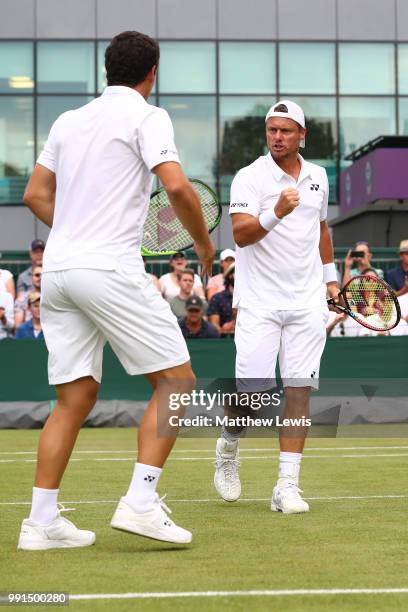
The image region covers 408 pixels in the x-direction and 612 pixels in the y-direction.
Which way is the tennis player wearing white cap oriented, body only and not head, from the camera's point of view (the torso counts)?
toward the camera

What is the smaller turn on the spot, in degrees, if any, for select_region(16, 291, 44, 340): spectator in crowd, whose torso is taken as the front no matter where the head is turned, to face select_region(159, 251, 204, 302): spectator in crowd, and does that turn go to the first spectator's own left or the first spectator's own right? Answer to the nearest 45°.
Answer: approximately 90° to the first spectator's own left

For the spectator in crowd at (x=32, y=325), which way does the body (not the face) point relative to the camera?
toward the camera

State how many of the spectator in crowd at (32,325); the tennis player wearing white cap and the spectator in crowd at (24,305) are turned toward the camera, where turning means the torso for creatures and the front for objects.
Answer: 3

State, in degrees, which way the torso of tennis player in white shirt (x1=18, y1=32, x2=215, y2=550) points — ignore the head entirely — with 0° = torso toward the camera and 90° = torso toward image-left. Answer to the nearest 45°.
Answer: approximately 225°

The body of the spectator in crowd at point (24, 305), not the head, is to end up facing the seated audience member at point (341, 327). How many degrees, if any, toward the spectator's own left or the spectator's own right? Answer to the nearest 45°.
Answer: approximately 90° to the spectator's own left

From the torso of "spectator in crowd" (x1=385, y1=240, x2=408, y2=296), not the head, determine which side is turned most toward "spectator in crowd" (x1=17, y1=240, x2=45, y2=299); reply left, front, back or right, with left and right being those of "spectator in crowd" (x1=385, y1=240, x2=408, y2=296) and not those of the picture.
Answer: right

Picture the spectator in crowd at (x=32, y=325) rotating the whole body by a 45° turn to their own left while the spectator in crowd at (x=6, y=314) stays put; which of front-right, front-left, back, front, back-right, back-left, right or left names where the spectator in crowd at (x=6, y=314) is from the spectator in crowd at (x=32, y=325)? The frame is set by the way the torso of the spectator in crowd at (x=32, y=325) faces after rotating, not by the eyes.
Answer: back

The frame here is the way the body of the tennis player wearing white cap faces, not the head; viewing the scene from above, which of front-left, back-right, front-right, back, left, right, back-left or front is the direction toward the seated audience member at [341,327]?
back

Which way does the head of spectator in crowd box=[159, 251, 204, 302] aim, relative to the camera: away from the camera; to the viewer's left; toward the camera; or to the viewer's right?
toward the camera

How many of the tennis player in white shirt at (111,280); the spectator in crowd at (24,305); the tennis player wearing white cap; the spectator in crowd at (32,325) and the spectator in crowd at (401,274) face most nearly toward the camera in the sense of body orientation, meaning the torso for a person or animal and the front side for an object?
4

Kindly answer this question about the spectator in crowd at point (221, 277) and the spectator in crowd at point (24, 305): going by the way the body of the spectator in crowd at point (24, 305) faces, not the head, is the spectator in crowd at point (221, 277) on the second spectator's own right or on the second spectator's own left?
on the second spectator's own left
